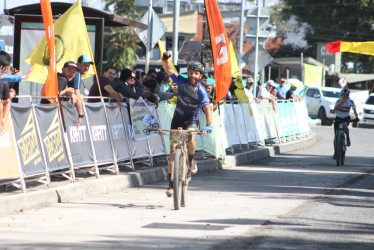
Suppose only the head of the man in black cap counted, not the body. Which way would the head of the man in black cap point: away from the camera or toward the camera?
toward the camera

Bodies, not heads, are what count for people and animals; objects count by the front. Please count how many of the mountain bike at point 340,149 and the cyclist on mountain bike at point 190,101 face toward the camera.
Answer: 2

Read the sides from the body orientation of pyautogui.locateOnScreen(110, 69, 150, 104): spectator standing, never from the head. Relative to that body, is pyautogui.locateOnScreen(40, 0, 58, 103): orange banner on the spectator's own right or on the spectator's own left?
on the spectator's own right

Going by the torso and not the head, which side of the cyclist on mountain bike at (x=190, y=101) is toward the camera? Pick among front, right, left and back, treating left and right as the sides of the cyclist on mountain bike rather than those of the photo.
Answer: front

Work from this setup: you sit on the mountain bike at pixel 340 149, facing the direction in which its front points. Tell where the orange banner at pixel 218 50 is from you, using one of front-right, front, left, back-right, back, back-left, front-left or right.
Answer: front-right

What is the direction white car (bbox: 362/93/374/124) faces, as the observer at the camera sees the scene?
facing the viewer and to the left of the viewer

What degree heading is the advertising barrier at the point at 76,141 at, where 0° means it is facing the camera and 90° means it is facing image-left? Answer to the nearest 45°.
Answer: approximately 315°

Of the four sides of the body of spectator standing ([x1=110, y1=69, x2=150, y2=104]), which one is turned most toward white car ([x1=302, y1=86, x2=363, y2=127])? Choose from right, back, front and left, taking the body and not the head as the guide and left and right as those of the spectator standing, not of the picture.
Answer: left

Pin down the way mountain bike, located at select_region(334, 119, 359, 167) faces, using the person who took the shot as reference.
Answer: facing the viewer

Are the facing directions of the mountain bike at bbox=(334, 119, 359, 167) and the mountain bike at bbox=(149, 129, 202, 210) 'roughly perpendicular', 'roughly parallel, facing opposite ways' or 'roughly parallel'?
roughly parallel

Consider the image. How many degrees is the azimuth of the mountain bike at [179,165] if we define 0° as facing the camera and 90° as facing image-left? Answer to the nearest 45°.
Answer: approximately 0°

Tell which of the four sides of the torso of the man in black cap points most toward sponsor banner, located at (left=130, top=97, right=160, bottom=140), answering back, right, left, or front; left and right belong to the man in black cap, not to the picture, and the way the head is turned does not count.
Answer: left

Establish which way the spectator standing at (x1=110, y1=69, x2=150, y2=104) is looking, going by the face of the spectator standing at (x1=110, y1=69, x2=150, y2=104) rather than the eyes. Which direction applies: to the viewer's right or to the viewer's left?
to the viewer's right
